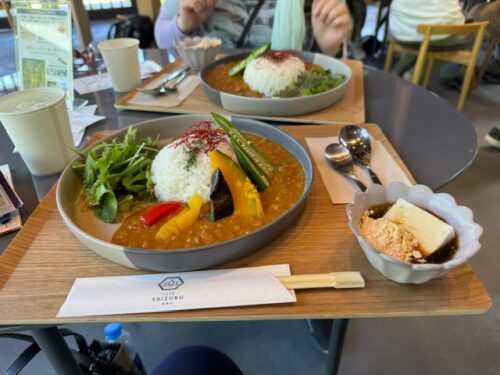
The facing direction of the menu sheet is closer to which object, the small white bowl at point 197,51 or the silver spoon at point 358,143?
the silver spoon

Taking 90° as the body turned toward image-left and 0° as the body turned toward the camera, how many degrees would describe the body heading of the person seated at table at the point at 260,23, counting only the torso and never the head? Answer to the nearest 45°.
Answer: approximately 0°

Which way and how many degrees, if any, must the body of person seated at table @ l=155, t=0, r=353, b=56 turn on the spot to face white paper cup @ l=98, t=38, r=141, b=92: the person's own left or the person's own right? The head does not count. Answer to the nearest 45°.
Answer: approximately 45° to the person's own right

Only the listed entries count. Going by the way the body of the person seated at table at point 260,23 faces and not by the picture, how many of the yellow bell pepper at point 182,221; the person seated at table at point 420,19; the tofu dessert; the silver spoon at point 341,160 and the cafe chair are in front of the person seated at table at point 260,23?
3

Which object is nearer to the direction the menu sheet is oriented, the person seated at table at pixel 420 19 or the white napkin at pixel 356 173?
the white napkin

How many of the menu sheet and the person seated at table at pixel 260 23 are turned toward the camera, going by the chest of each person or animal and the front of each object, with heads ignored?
2

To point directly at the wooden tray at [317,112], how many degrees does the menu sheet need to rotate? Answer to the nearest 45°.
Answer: approximately 45° to its left

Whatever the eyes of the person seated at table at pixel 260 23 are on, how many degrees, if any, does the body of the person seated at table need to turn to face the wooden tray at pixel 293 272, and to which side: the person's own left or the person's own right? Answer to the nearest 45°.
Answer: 0° — they already face it

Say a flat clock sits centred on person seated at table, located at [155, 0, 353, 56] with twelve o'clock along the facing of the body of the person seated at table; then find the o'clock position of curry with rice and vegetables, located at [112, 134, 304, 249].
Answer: The curry with rice and vegetables is roughly at 12 o'clock from the person seated at table.

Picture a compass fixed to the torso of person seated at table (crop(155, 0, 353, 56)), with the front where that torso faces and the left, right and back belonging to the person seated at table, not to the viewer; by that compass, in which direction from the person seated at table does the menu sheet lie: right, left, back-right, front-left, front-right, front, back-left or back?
front-right

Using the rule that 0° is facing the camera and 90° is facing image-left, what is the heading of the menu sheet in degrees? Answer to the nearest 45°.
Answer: approximately 0°
